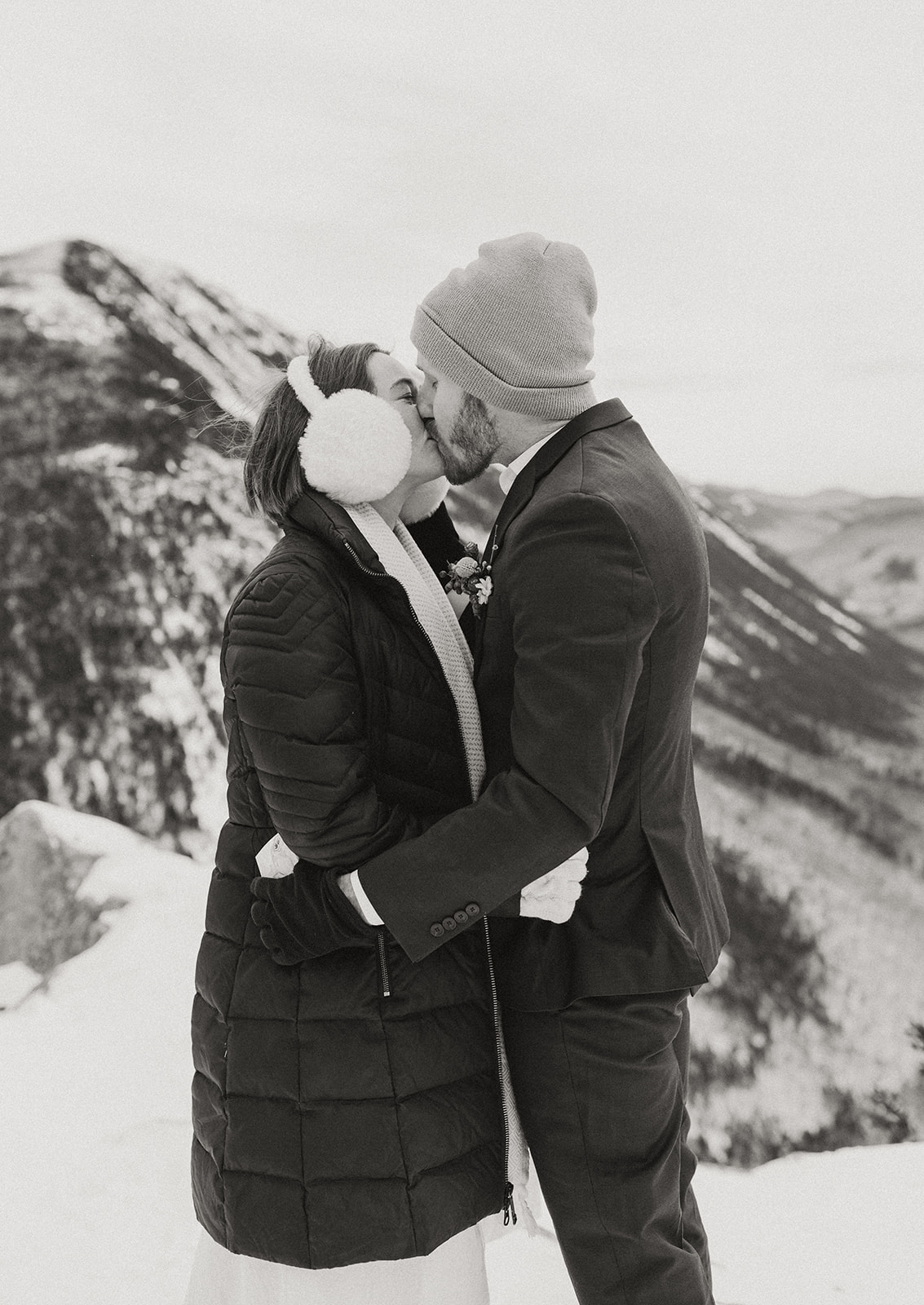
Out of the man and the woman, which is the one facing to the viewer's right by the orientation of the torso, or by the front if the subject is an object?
the woman

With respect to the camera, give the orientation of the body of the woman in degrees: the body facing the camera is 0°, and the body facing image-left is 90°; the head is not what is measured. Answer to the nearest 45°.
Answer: approximately 270°

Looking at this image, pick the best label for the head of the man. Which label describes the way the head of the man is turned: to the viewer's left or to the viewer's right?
to the viewer's left

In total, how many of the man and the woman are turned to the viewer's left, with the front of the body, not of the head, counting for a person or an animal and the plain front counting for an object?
1

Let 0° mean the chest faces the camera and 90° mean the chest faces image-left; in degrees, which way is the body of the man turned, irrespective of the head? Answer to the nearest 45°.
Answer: approximately 90°

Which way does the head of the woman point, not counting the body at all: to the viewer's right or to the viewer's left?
to the viewer's right

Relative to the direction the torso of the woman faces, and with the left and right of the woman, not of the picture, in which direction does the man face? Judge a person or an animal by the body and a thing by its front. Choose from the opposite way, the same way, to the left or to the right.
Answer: the opposite way
